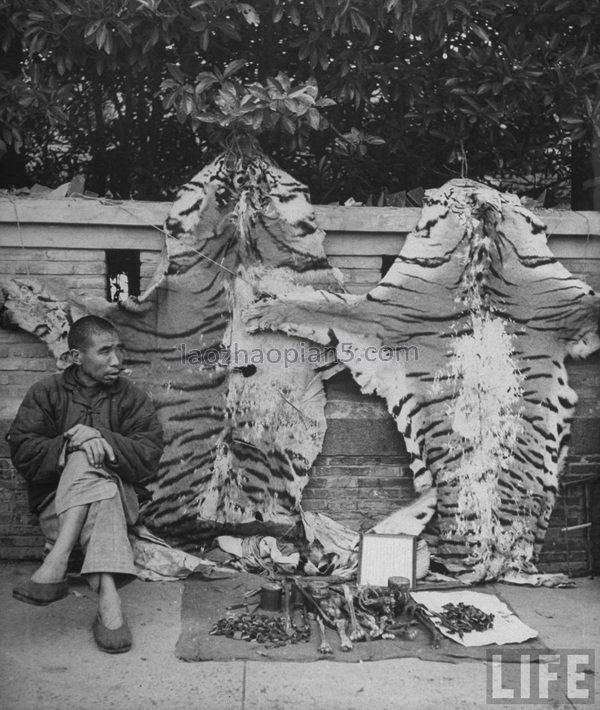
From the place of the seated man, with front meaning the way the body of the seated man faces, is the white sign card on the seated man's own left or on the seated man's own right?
on the seated man's own left

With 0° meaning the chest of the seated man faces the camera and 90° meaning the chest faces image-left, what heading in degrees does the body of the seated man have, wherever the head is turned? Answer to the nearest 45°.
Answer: approximately 0°

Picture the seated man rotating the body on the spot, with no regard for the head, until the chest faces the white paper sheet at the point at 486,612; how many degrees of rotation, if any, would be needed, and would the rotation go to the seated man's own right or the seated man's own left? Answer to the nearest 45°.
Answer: approximately 90° to the seated man's own left

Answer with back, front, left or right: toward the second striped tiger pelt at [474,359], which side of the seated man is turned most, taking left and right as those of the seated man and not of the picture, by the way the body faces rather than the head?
left

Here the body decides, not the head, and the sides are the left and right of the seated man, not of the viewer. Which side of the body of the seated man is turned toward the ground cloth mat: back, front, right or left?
left

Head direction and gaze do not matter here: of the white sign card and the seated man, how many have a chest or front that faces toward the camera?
2

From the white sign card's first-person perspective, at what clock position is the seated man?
The seated man is roughly at 2 o'clock from the white sign card.

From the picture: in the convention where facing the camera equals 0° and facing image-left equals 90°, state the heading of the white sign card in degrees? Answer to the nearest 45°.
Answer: approximately 0°

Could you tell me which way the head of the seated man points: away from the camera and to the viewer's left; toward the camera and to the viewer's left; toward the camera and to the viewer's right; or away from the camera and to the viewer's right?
toward the camera and to the viewer's right

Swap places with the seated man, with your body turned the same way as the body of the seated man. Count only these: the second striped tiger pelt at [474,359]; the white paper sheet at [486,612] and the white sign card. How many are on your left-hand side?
3
